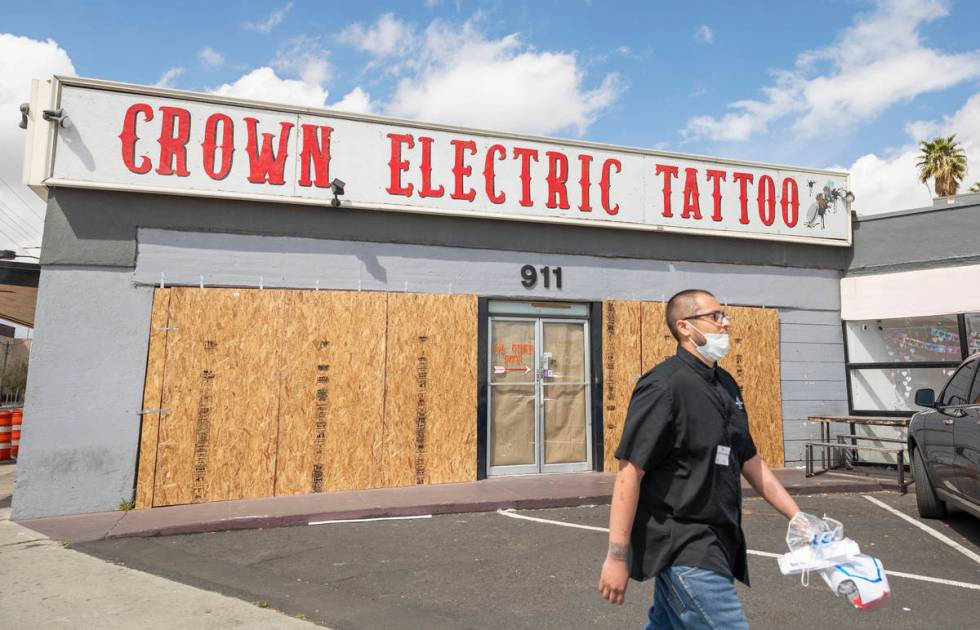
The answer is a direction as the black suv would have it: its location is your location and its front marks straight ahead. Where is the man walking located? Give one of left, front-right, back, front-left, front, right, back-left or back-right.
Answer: back-left

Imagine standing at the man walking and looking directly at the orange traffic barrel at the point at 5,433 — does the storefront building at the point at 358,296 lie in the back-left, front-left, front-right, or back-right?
front-right

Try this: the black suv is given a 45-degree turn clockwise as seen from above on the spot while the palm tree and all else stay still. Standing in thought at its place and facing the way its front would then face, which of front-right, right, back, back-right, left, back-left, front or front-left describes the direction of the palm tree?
front

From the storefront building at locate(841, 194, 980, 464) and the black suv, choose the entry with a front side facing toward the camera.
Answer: the storefront building

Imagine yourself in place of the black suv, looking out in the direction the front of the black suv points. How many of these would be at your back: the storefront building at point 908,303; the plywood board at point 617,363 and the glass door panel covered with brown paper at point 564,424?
0

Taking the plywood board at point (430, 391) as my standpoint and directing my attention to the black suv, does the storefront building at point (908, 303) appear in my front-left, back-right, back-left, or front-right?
front-left

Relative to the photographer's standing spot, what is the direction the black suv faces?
facing away from the viewer and to the left of the viewer

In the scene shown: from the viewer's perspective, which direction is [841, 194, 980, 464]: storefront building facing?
toward the camera

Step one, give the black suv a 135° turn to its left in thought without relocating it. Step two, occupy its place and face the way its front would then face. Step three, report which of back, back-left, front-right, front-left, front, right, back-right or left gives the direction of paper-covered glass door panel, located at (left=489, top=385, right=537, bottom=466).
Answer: right

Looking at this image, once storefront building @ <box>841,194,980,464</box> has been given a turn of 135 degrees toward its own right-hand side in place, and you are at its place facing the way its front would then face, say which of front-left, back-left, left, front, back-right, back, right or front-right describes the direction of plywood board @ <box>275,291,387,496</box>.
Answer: left

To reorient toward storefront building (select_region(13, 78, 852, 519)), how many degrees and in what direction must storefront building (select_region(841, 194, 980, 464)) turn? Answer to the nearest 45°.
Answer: approximately 45° to its right

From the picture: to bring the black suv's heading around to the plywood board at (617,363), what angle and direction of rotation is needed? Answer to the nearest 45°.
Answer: approximately 45° to its left

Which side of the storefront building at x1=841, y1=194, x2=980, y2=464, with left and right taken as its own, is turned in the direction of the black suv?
front

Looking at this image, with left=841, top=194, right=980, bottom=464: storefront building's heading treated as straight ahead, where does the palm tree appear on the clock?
The palm tree is roughly at 6 o'clock from the storefront building.

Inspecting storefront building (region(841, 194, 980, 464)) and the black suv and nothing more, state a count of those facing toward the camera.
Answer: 1

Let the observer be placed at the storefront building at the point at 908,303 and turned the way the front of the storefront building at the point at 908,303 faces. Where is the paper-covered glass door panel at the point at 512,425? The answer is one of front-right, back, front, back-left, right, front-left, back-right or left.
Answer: front-right

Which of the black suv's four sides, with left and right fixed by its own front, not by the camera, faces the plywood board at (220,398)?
left
